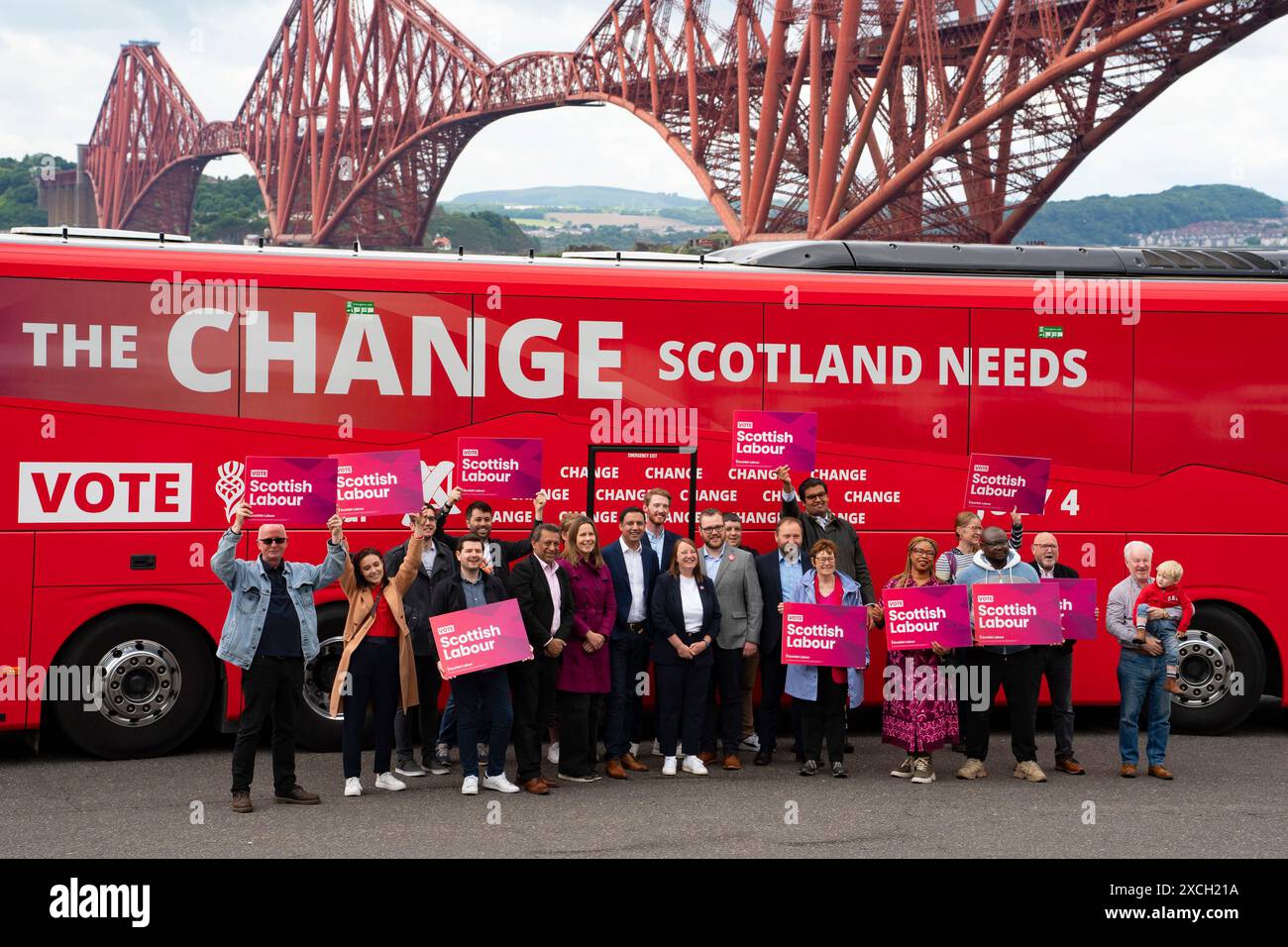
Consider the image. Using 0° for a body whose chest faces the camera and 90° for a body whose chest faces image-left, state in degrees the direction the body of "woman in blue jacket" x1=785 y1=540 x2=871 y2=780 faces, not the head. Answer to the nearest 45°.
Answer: approximately 0°

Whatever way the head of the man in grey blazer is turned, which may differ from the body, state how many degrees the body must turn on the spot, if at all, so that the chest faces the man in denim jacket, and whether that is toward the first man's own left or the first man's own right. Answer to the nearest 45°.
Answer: approximately 45° to the first man's own right

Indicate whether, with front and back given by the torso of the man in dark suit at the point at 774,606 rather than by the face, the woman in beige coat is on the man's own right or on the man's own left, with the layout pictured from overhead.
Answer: on the man's own right

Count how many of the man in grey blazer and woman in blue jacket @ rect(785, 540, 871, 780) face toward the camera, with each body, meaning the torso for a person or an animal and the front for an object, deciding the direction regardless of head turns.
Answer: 2

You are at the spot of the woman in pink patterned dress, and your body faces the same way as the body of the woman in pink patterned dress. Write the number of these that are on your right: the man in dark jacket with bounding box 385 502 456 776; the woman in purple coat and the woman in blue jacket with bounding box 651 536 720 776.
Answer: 3
